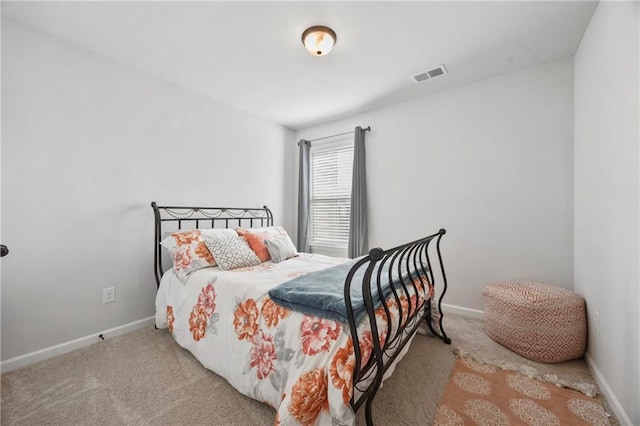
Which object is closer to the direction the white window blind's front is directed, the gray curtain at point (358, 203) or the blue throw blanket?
the blue throw blanket

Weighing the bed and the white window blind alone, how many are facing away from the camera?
0

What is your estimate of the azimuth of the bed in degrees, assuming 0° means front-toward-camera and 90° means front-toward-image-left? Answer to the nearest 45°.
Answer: approximately 315°

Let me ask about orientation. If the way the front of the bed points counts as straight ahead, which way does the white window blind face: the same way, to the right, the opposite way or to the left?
to the right

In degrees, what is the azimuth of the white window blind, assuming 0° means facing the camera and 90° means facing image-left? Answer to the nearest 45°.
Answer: approximately 45°

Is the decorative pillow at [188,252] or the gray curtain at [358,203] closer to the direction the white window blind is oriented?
the decorative pillow

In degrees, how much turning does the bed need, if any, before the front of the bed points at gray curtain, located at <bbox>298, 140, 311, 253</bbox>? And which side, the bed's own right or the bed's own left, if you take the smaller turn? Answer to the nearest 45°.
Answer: approximately 135° to the bed's own left

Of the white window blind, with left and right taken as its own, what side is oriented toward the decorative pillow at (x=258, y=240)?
front
